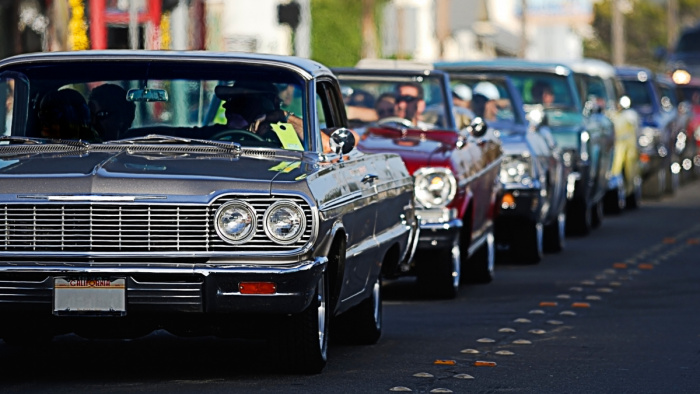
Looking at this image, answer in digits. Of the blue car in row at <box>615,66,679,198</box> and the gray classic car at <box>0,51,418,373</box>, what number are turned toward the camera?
2

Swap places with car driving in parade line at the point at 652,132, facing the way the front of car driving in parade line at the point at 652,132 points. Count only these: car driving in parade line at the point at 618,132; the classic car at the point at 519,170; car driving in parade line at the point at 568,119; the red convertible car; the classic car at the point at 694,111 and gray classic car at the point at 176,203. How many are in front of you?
5

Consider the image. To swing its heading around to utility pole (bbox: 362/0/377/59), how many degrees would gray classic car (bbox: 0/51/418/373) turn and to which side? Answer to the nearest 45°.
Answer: approximately 180°

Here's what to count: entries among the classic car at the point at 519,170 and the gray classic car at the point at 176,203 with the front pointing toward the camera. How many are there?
2

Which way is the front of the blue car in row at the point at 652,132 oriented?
toward the camera

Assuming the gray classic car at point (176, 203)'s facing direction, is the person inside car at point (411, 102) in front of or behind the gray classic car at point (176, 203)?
behind

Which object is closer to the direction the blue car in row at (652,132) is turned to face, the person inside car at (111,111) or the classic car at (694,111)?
the person inside car

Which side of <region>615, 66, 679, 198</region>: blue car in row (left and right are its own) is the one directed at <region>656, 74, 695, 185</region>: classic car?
back

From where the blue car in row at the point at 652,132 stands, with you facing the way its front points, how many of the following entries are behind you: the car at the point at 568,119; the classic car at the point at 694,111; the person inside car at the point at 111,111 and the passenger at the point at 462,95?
1

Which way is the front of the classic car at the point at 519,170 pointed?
toward the camera

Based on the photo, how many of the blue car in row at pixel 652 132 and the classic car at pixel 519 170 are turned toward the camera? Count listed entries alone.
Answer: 2
